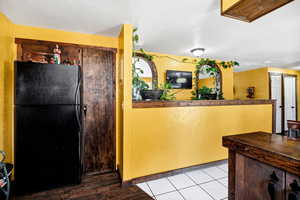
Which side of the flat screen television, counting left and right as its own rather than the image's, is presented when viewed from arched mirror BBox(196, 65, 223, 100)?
left

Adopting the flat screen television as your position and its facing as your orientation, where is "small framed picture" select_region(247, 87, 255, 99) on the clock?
The small framed picture is roughly at 9 o'clock from the flat screen television.

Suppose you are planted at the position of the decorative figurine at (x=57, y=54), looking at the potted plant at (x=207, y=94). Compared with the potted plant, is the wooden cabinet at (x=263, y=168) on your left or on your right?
right

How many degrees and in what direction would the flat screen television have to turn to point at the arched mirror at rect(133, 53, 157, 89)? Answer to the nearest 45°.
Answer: approximately 90° to its right

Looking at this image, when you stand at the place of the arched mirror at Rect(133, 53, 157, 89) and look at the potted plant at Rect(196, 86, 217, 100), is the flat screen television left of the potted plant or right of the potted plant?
left

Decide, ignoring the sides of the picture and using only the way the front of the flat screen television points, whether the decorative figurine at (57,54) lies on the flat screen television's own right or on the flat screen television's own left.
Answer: on the flat screen television's own right

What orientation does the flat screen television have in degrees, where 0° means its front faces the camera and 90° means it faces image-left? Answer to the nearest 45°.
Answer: approximately 315°
